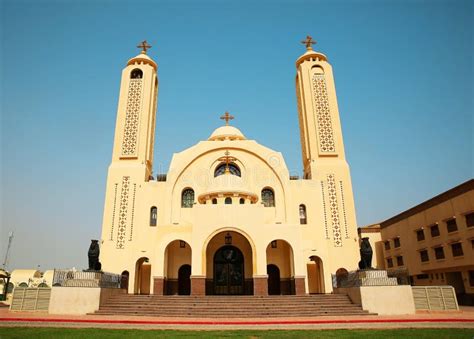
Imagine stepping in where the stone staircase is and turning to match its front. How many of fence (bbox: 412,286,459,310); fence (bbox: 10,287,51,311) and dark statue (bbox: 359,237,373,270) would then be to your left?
2

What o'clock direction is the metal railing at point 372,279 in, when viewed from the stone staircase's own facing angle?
The metal railing is roughly at 9 o'clock from the stone staircase.

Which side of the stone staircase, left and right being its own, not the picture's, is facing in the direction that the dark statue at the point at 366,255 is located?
left

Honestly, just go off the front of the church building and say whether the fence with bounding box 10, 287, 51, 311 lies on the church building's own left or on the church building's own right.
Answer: on the church building's own right

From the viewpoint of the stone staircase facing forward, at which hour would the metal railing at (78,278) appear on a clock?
The metal railing is roughly at 3 o'clock from the stone staircase.

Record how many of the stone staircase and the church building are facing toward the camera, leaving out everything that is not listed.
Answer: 2
